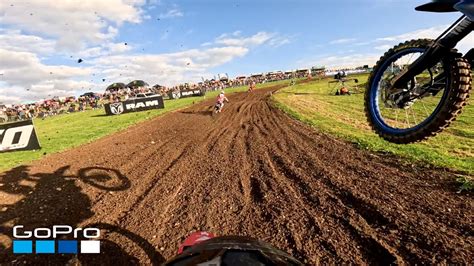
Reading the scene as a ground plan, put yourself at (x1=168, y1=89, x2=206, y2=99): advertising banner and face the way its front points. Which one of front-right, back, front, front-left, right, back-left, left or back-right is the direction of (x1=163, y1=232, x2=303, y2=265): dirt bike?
front-right

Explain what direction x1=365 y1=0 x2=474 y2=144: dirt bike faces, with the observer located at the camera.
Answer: facing away from the viewer and to the left of the viewer

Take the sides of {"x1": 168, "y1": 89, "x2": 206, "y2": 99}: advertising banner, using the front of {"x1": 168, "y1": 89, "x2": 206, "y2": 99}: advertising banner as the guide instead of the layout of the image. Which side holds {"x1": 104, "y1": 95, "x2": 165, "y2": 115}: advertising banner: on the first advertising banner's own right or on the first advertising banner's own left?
on the first advertising banner's own right

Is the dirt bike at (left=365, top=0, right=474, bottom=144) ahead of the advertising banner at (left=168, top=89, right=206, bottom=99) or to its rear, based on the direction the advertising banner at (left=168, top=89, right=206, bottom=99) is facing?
ahead

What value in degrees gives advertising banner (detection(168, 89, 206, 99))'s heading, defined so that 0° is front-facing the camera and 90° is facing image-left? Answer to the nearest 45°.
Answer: approximately 315°

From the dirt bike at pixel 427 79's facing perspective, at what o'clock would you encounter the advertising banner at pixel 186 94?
The advertising banner is roughly at 12 o'clock from the dirt bike.
